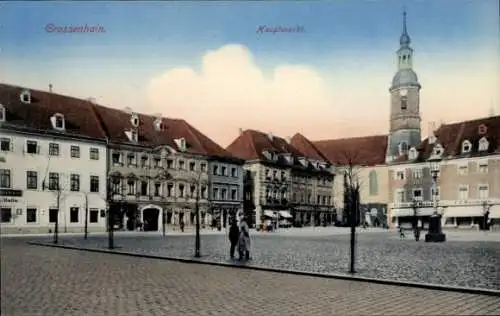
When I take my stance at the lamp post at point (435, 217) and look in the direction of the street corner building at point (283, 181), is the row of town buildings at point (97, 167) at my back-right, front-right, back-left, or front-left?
front-left

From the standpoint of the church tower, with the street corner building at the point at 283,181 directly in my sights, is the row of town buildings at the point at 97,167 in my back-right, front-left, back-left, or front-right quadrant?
front-left

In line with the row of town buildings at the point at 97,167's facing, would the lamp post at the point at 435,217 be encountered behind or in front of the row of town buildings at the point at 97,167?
in front

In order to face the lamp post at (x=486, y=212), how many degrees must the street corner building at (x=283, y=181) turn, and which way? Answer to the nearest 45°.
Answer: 0° — it already faces it

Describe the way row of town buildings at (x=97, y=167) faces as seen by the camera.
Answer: facing the viewer and to the right of the viewer
